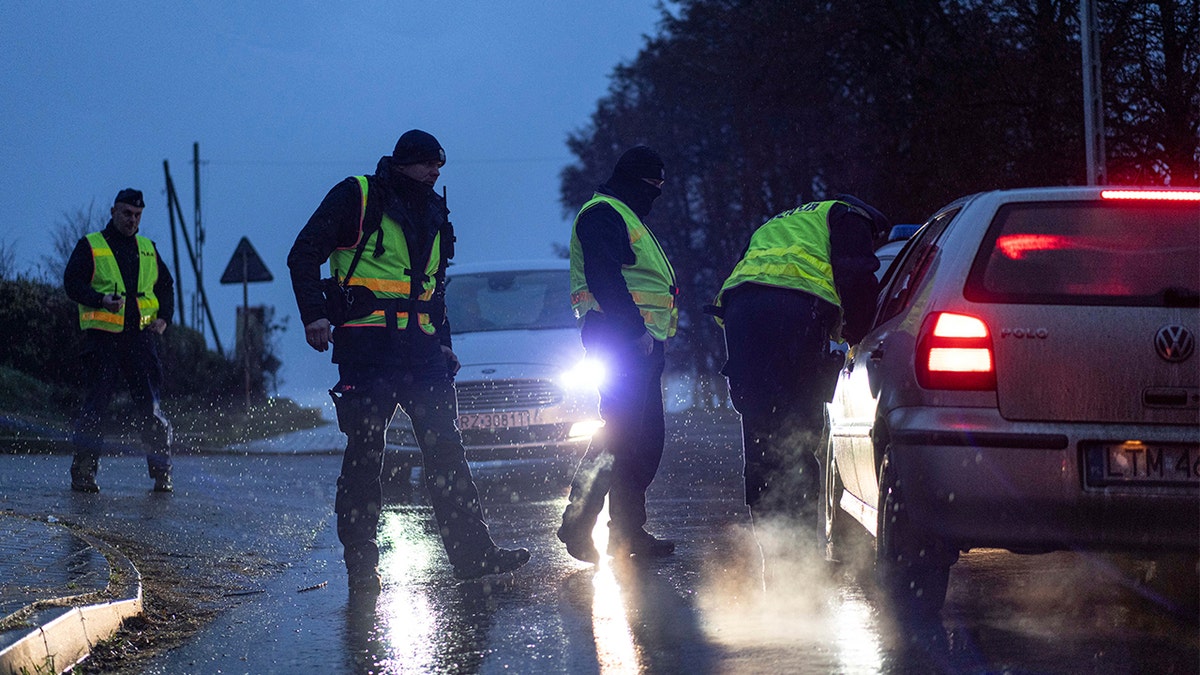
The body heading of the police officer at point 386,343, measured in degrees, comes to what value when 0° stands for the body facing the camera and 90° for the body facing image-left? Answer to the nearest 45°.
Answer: approximately 315°

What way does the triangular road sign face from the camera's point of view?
away from the camera

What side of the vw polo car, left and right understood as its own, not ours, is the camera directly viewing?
back

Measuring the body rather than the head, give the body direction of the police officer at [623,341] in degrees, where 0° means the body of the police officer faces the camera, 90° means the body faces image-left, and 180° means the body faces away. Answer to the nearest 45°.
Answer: approximately 270°

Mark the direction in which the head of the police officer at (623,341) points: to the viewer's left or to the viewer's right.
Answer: to the viewer's right

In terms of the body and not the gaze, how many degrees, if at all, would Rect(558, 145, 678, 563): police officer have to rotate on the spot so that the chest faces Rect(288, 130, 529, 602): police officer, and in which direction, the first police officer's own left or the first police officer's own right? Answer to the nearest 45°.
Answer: approximately 135° to the first police officer's own right
